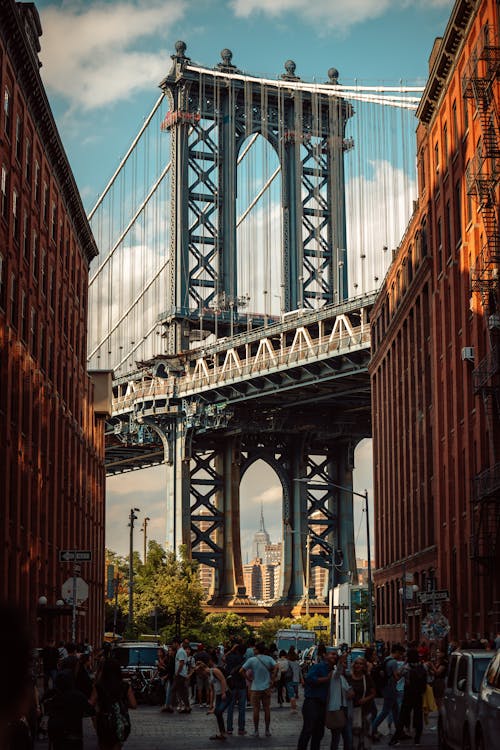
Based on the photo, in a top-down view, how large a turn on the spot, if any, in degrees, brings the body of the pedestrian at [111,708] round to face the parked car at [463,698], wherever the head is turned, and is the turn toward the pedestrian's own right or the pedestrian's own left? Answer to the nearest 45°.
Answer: approximately 45° to the pedestrian's own right

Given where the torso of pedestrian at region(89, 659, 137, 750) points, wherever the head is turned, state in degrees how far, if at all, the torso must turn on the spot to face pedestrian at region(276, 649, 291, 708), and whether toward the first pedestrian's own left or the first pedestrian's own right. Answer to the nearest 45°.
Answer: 0° — they already face them

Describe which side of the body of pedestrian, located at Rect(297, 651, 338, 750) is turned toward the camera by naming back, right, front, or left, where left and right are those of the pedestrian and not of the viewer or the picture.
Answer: right

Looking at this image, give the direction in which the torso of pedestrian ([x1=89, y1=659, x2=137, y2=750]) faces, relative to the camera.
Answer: away from the camera

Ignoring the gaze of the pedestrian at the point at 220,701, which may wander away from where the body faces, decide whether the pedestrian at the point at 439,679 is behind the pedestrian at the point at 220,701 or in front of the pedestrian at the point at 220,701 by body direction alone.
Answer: behind
